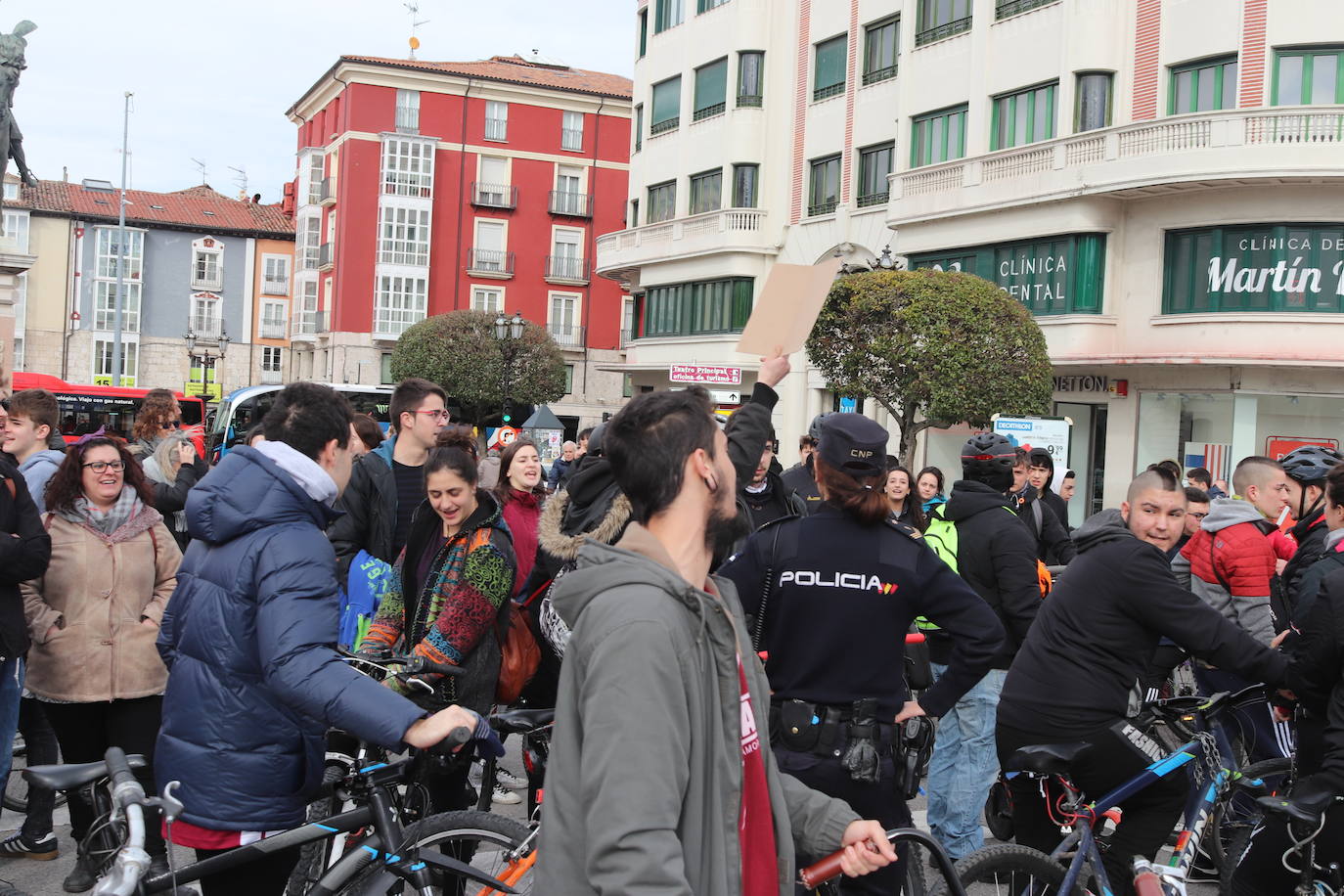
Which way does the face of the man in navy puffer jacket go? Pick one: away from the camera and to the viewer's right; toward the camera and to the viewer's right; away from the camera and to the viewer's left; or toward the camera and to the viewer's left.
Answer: away from the camera and to the viewer's right

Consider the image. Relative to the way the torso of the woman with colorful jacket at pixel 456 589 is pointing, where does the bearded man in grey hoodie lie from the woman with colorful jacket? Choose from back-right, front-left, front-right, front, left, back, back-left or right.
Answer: front-left

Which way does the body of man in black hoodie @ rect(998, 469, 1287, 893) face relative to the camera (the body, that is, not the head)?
to the viewer's right

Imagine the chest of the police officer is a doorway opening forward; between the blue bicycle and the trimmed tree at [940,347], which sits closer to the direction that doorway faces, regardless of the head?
the trimmed tree

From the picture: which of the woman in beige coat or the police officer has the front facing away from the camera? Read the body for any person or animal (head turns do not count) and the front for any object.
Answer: the police officer

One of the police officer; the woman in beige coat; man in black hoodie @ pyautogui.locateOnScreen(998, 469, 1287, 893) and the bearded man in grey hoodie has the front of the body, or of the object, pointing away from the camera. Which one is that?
the police officer

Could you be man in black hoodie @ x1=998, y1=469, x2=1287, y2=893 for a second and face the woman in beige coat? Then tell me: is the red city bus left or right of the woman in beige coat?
right

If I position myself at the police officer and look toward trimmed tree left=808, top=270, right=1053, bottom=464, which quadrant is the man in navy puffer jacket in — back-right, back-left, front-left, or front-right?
back-left

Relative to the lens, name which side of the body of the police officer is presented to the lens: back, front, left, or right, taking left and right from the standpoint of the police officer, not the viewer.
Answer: back

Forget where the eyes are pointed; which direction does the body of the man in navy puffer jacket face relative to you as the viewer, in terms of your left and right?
facing away from the viewer and to the right of the viewer
